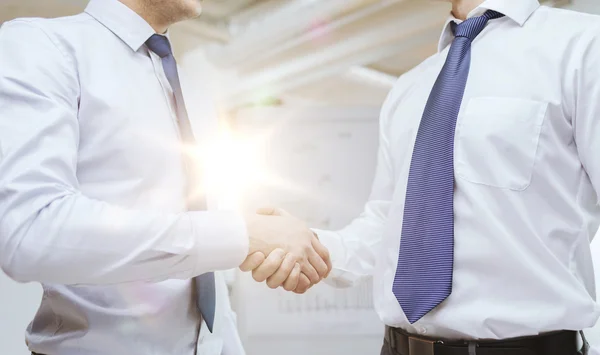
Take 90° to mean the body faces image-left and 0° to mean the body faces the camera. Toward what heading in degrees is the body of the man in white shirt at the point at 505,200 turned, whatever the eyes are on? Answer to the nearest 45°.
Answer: approximately 45°

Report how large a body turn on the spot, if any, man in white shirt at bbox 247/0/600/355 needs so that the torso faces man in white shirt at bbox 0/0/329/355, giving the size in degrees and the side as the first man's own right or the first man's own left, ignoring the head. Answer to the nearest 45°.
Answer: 0° — they already face them
